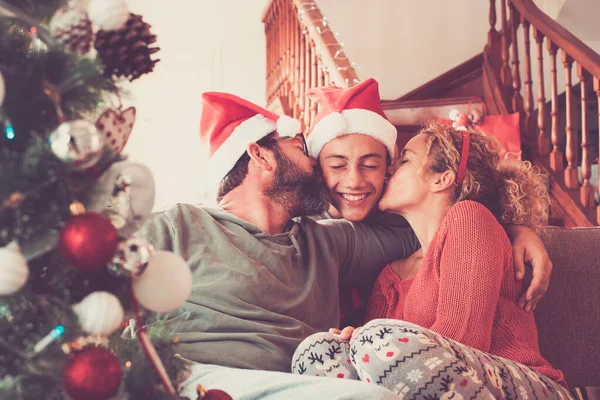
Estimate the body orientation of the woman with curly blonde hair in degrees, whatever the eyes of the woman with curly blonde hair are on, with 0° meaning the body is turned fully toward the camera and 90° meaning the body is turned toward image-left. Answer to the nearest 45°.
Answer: approximately 90°

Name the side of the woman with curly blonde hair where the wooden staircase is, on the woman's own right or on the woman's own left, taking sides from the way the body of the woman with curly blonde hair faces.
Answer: on the woman's own right

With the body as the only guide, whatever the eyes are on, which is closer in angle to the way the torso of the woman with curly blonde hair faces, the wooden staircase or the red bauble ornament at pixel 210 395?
the red bauble ornament

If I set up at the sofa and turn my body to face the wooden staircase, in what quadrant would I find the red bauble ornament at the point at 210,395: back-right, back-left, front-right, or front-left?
back-left

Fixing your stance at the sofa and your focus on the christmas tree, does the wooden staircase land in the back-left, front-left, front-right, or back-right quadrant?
back-right

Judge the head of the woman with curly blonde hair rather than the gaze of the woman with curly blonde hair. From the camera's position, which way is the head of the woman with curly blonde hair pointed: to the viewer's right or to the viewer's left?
to the viewer's left
